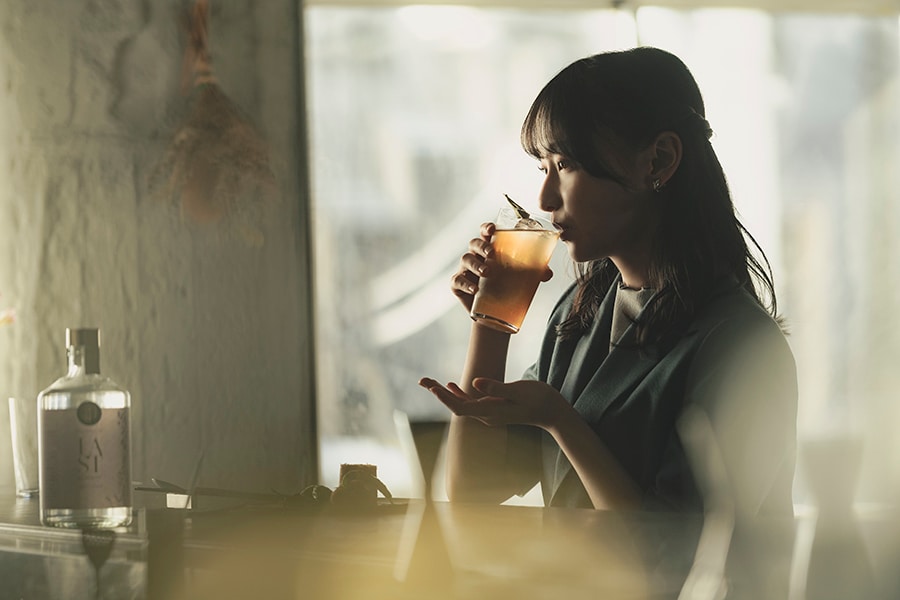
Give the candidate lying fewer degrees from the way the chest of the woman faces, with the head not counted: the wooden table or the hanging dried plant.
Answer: the wooden table

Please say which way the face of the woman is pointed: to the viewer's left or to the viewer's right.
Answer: to the viewer's left

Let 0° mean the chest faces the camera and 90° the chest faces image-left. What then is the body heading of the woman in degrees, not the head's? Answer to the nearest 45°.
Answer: approximately 45°

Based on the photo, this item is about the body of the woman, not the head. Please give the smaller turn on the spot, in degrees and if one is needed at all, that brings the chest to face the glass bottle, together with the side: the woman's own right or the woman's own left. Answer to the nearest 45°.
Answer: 0° — they already face it
